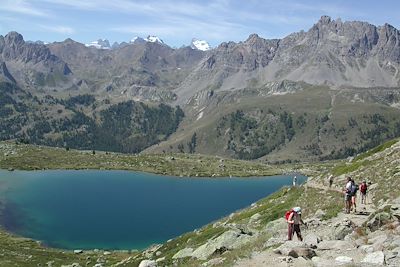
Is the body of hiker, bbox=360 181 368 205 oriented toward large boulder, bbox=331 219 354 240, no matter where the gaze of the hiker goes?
yes

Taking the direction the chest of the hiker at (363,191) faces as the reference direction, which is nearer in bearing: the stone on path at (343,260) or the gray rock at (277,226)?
the stone on path

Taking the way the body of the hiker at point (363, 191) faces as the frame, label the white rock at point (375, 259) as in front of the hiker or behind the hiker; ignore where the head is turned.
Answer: in front

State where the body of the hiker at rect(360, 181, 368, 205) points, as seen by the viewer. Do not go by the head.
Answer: toward the camera

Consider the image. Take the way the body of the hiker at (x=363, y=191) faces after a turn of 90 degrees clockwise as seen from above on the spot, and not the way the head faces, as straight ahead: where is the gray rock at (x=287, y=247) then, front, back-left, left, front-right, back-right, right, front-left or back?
left

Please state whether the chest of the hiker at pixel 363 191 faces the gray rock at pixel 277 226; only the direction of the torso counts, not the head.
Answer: no
